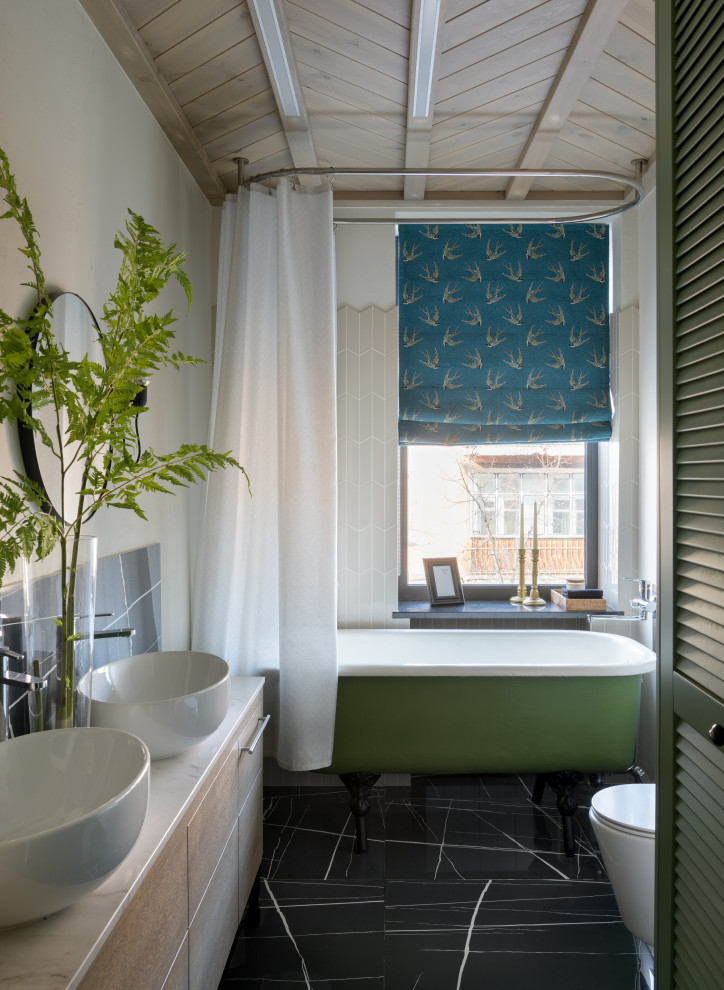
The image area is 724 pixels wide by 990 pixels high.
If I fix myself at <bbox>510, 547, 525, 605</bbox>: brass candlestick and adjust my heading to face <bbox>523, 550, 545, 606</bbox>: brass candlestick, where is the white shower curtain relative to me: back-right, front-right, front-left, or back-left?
back-right

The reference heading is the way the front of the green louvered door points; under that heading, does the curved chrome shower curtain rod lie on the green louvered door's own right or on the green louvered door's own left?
on the green louvered door's own right

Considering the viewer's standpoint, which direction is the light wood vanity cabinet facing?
facing to the right of the viewer

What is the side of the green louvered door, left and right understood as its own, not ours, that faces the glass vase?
front

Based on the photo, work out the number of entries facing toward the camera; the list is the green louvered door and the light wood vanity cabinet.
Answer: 0

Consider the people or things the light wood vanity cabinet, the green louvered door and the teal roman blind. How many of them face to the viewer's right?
1

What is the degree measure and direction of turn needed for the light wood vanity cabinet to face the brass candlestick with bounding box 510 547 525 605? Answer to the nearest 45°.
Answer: approximately 45° to its left

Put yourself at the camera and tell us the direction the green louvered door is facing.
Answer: facing to the left of the viewer

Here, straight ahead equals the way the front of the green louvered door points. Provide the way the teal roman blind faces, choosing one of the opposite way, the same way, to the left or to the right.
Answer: to the left
